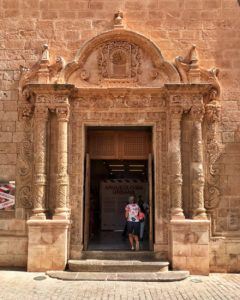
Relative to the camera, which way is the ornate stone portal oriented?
toward the camera

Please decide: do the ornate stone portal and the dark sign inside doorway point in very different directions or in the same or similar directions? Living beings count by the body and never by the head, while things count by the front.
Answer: same or similar directions

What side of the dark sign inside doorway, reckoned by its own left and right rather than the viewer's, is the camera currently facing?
front

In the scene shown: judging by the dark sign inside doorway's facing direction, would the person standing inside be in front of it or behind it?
in front

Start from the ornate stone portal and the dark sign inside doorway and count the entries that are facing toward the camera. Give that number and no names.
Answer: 2
